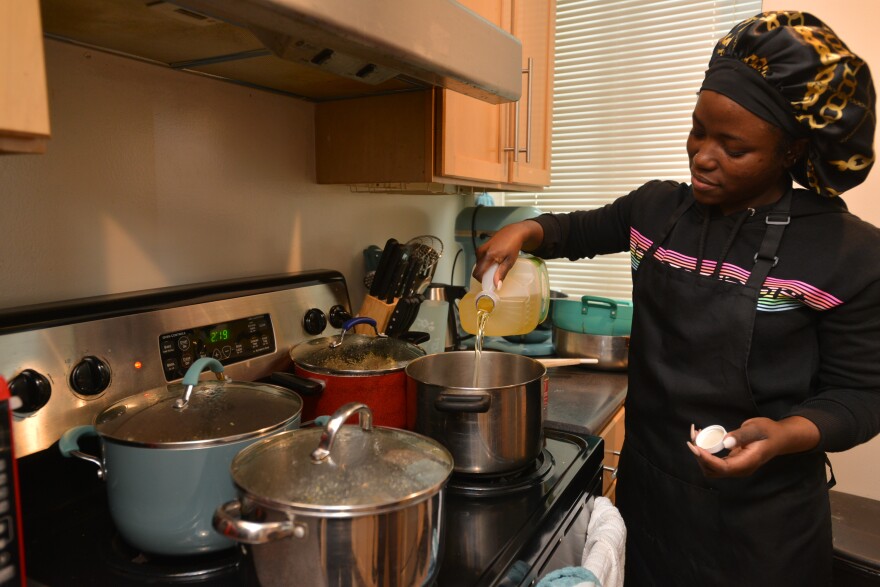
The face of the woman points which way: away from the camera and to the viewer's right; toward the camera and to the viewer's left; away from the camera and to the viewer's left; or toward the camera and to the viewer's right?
toward the camera and to the viewer's left

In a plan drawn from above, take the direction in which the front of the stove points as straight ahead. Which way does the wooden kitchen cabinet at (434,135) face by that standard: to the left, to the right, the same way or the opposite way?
the same way

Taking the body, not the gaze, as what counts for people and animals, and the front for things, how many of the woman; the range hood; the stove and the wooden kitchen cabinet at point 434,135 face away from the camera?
0

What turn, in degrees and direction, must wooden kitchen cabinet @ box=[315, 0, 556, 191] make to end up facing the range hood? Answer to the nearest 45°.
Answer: approximately 45° to its right

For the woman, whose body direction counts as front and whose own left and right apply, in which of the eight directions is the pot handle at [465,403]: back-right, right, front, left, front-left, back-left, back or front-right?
front

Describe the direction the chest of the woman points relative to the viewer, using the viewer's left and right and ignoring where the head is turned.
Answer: facing the viewer and to the left of the viewer

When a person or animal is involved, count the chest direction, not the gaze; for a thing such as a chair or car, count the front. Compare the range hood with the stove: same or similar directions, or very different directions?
same or similar directions

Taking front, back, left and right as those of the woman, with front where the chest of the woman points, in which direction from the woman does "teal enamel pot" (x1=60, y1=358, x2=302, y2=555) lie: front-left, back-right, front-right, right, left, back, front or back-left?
front

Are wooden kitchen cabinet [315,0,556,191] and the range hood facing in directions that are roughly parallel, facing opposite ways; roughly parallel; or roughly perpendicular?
roughly parallel

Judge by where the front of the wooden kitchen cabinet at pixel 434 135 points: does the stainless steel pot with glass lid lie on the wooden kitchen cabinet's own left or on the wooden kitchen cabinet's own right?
on the wooden kitchen cabinet's own right

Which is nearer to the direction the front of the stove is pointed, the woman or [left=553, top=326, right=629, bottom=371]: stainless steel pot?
the woman

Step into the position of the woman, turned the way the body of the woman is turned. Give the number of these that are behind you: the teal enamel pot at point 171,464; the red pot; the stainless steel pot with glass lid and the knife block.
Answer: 0

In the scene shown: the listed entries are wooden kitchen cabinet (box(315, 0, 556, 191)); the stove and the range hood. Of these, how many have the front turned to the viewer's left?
0

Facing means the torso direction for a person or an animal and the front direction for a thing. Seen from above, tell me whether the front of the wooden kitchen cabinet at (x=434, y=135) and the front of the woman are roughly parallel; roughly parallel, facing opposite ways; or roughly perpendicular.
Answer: roughly perpendicular

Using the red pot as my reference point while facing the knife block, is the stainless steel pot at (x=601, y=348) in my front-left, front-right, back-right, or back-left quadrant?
front-right
